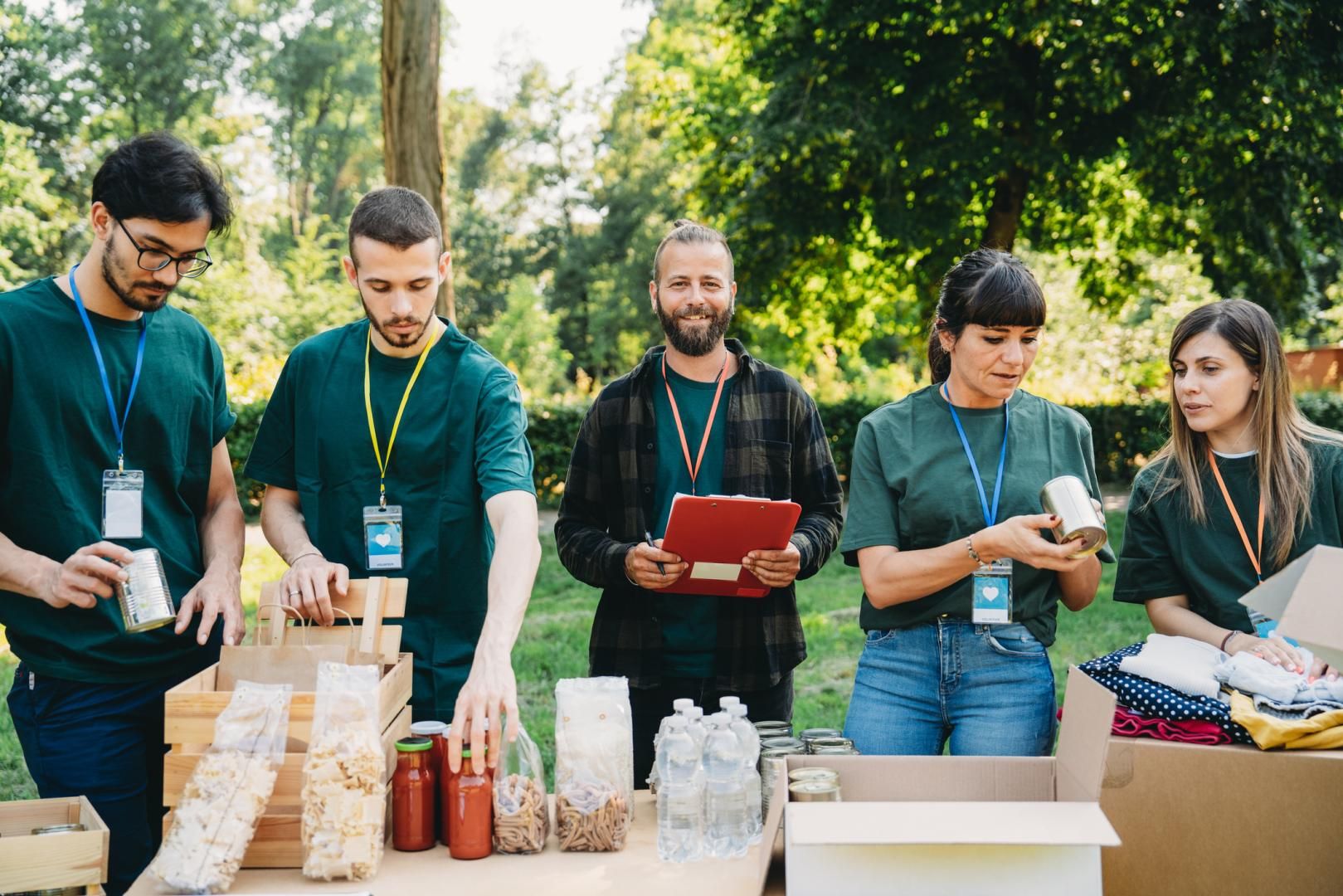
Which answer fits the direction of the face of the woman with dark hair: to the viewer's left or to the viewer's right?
to the viewer's right

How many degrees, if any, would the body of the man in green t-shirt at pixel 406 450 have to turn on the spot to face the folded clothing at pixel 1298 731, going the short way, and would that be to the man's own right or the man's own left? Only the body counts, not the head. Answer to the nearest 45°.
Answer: approximately 45° to the man's own left

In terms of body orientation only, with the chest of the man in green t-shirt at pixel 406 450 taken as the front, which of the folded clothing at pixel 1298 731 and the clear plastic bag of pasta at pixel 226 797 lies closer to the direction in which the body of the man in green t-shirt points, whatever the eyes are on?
the clear plastic bag of pasta

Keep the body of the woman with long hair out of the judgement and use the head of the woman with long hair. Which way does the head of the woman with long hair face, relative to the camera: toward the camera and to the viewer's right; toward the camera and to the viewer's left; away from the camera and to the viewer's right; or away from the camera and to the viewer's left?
toward the camera and to the viewer's left

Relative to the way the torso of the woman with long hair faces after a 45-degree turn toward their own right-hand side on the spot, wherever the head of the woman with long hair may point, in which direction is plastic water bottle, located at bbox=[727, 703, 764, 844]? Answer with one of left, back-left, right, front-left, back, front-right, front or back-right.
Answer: front

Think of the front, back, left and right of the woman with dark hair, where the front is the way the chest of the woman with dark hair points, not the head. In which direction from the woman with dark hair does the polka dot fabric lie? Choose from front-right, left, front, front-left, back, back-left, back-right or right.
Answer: front-left

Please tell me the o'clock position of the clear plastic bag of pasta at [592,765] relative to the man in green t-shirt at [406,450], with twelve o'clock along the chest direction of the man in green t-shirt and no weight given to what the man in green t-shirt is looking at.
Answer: The clear plastic bag of pasta is roughly at 11 o'clock from the man in green t-shirt.

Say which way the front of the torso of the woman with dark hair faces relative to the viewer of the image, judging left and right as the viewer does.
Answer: facing the viewer

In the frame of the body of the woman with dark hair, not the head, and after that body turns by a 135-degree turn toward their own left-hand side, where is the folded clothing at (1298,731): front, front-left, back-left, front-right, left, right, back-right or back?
right

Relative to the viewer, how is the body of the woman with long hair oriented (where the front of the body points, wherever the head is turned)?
toward the camera

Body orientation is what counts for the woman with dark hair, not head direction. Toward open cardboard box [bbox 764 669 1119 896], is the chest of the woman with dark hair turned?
yes

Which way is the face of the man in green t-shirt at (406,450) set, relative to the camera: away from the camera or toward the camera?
toward the camera

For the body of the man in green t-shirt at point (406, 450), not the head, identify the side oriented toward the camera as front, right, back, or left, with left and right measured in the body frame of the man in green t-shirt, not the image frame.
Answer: front

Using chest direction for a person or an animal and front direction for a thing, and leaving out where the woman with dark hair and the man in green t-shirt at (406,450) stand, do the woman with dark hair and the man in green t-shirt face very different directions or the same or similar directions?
same or similar directions
